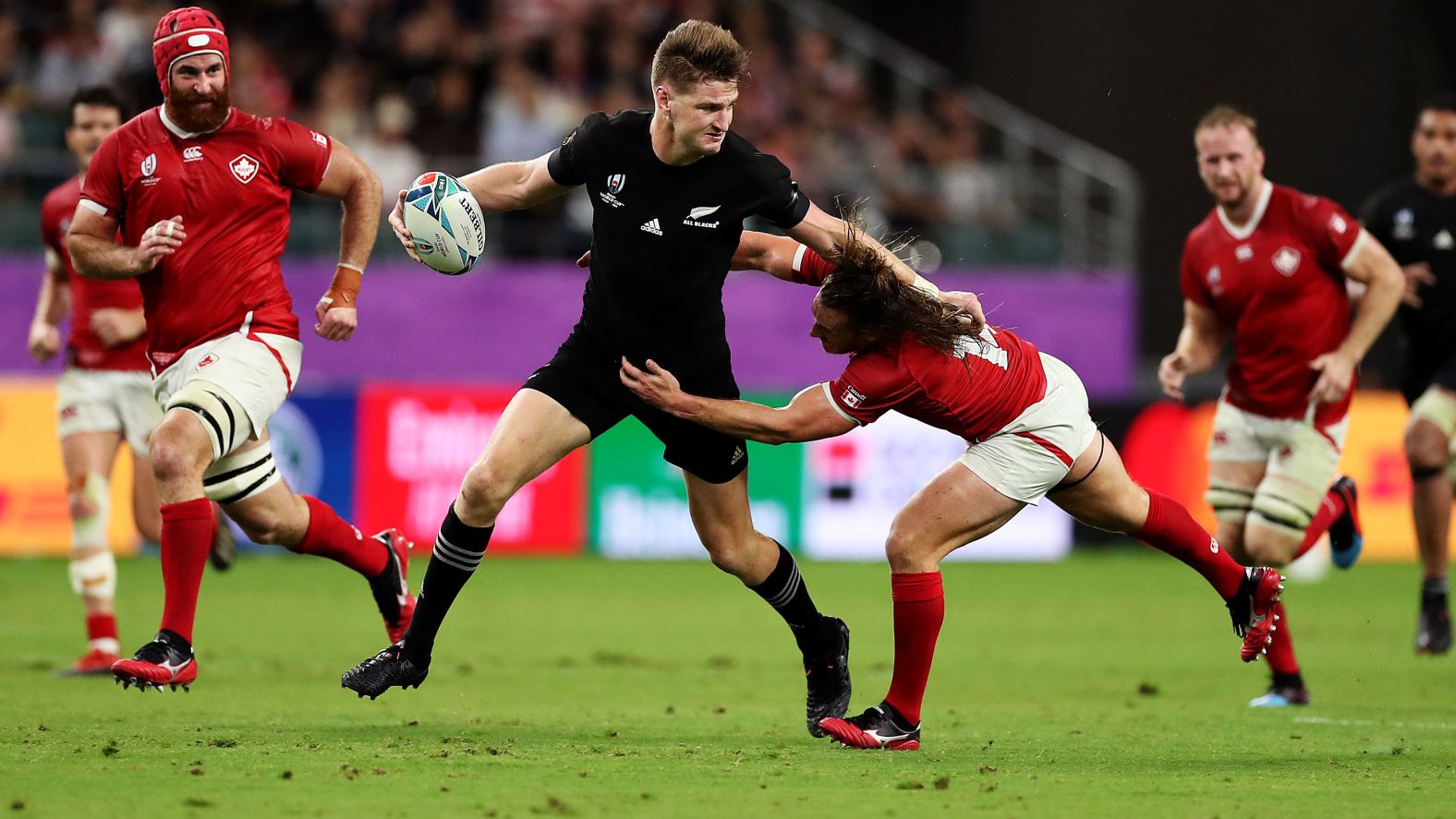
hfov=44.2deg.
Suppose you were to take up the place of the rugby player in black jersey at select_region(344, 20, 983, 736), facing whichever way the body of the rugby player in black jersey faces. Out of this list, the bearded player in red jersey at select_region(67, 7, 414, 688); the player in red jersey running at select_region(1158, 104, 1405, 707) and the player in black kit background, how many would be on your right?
1

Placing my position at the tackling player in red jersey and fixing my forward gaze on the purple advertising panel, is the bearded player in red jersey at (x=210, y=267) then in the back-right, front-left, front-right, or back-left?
front-left

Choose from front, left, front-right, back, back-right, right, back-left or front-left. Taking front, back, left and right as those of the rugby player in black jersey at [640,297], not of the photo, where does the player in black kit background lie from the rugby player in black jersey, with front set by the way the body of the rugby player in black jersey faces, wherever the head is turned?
back-left

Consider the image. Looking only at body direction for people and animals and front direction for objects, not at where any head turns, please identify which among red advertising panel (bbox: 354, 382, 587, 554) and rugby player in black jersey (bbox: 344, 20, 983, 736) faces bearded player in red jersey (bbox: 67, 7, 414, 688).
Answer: the red advertising panel

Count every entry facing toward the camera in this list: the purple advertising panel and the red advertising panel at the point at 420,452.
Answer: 2

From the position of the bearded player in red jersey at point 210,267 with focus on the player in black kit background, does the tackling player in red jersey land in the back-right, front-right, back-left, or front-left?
front-right

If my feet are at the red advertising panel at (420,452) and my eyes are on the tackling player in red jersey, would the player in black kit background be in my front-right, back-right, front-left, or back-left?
front-left

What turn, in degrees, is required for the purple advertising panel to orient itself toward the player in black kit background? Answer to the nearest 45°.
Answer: approximately 45° to its left

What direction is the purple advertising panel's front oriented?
toward the camera

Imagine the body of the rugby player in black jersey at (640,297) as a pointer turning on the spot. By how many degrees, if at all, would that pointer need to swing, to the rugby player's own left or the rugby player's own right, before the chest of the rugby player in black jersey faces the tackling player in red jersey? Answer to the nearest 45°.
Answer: approximately 90° to the rugby player's own left

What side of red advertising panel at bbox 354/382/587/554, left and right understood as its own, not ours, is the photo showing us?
front
